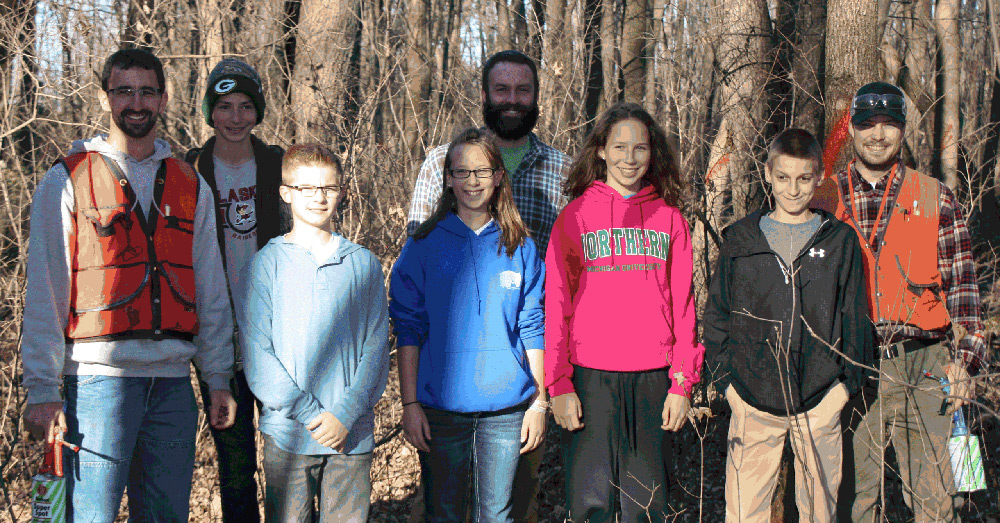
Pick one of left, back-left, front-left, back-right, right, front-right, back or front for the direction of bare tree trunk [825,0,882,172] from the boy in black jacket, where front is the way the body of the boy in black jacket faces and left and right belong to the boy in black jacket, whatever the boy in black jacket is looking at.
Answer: back

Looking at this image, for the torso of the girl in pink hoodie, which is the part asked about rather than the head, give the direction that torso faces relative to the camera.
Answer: toward the camera

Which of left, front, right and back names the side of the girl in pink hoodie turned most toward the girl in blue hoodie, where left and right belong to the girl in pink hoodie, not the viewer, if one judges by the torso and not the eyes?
right

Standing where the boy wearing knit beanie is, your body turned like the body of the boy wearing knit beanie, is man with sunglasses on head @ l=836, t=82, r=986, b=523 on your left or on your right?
on your left

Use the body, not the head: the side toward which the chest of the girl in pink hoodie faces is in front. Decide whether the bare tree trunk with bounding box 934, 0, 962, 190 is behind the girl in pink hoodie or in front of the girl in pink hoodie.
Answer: behind

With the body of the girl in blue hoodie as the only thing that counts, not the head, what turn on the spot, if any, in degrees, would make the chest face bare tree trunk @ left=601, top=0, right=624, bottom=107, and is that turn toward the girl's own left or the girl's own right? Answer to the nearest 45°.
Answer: approximately 180°

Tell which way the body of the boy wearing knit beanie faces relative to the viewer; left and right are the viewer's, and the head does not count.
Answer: facing the viewer
